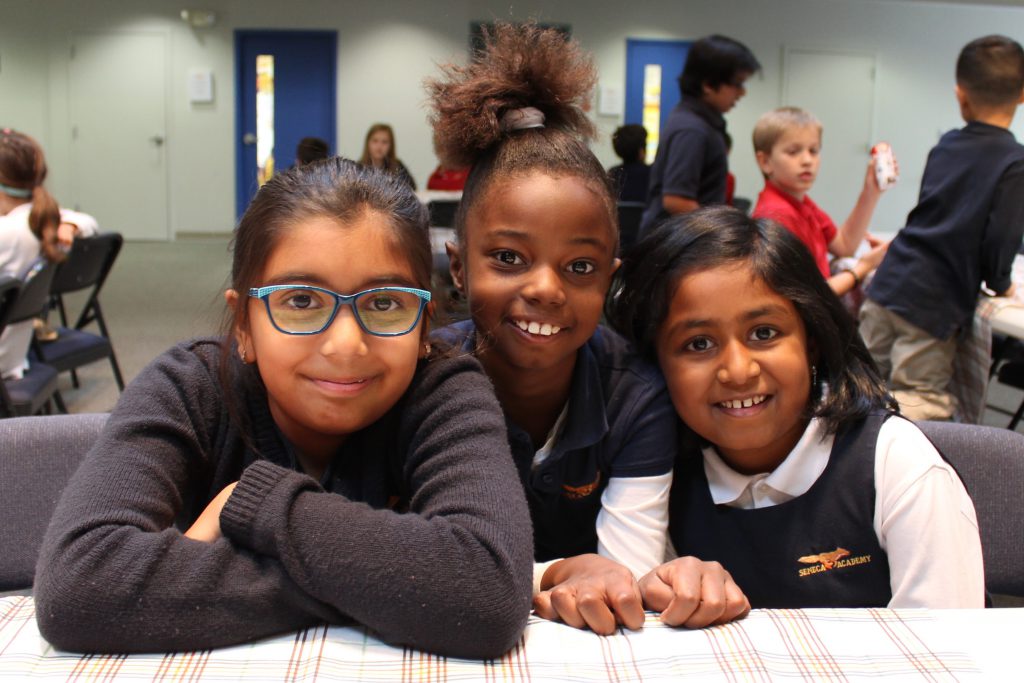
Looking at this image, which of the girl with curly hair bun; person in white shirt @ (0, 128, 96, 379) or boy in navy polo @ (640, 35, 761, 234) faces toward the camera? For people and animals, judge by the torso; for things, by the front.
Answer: the girl with curly hair bun

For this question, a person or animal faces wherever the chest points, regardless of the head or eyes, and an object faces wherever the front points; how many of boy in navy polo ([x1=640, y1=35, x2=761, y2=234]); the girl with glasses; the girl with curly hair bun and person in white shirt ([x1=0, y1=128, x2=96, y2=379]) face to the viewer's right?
1

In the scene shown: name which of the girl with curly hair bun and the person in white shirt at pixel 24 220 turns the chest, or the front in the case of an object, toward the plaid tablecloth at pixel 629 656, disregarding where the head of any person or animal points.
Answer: the girl with curly hair bun

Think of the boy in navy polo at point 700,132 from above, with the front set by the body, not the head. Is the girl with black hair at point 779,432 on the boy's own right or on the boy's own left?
on the boy's own right

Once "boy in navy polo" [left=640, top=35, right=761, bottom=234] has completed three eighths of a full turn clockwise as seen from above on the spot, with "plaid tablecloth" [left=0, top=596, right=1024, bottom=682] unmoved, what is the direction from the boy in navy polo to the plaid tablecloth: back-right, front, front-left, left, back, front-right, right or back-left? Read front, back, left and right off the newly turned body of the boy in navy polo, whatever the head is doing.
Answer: front-left

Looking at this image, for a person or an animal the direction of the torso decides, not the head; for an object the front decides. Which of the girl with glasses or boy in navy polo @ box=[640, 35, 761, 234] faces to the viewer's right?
the boy in navy polo

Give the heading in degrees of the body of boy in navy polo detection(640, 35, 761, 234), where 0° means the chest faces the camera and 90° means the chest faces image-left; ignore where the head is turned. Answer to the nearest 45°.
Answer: approximately 270°

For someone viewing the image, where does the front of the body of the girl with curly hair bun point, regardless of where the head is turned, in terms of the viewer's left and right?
facing the viewer

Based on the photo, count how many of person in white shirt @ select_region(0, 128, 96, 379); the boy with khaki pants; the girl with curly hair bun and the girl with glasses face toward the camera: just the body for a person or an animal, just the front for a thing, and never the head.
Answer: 2

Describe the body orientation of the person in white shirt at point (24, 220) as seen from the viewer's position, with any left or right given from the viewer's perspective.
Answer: facing away from the viewer and to the left of the viewer

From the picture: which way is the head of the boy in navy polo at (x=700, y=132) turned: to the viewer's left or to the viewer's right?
to the viewer's right

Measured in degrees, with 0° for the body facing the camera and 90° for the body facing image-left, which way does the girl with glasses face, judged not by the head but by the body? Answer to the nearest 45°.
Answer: approximately 0°
